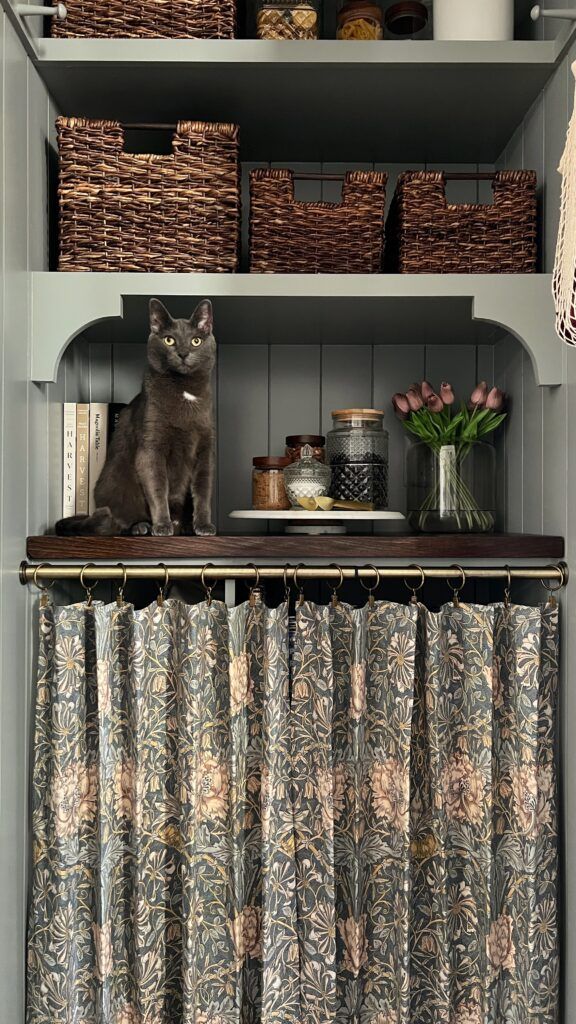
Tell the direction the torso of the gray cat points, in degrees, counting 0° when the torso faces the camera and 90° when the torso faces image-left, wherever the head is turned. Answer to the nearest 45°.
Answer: approximately 315°

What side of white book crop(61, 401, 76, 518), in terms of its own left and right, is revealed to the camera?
right

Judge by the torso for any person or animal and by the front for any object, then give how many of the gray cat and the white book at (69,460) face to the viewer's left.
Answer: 0
